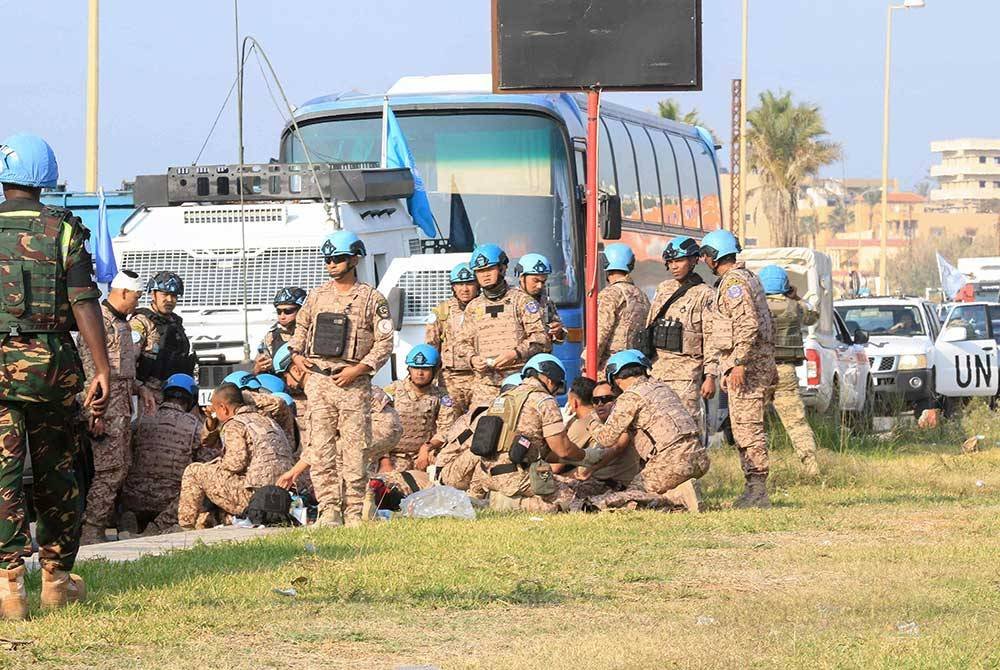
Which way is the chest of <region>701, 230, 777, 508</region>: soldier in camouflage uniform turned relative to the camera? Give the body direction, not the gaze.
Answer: to the viewer's left

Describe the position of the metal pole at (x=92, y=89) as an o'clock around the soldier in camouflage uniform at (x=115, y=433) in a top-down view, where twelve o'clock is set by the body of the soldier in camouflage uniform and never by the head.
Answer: The metal pole is roughly at 9 o'clock from the soldier in camouflage uniform.

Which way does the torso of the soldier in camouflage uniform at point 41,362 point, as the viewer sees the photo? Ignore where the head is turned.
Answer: away from the camera

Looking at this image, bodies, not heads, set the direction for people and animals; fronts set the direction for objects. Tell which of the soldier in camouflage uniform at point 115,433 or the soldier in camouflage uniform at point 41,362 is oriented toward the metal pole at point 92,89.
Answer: the soldier in camouflage uniform at point 41,362

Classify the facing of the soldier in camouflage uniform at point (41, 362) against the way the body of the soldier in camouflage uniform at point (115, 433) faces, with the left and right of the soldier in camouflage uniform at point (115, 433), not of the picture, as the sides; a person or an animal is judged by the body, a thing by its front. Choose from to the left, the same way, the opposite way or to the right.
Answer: to the left

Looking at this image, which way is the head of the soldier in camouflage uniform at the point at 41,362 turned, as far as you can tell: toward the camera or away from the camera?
away from the camera

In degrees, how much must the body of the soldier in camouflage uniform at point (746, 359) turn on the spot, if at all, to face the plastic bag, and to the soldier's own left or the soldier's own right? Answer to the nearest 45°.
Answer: approximately 45° to the soldier's own left

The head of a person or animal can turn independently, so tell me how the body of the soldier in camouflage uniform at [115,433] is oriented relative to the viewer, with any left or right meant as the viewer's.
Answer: facing to the right of the viewer

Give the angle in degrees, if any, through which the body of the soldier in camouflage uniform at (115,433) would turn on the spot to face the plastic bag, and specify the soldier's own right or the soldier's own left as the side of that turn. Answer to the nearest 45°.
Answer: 0° — they already face it
